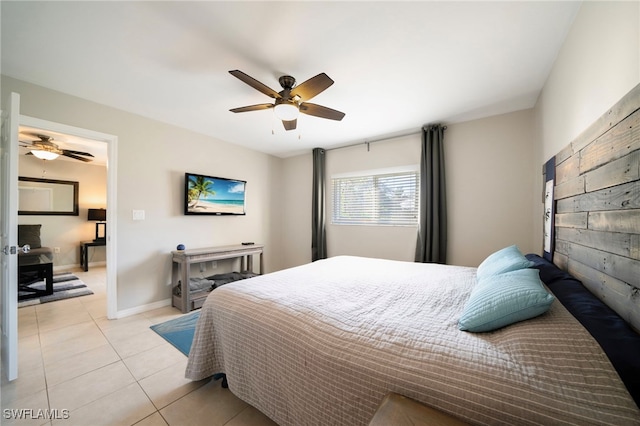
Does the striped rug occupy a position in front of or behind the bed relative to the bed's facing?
in front

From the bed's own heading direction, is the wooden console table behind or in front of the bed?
in front

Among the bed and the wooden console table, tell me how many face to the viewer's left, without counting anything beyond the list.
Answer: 1

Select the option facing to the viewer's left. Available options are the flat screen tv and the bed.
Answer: the bed

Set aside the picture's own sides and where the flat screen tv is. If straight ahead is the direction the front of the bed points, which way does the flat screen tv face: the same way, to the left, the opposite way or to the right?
the opposite way

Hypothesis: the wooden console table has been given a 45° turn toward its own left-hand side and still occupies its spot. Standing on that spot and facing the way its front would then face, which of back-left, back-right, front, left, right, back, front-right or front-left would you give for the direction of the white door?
back-right

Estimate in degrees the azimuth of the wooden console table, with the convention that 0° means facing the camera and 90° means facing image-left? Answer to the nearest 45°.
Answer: approximately 315°

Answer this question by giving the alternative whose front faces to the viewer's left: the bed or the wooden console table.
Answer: the bed

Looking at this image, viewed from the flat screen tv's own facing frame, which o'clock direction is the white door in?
The white door is roughly at 3 o'clock from the flat screen tv.

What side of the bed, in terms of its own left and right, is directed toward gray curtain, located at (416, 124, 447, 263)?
right

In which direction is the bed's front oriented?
to the viewer's left

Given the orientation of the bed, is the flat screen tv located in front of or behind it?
in front
